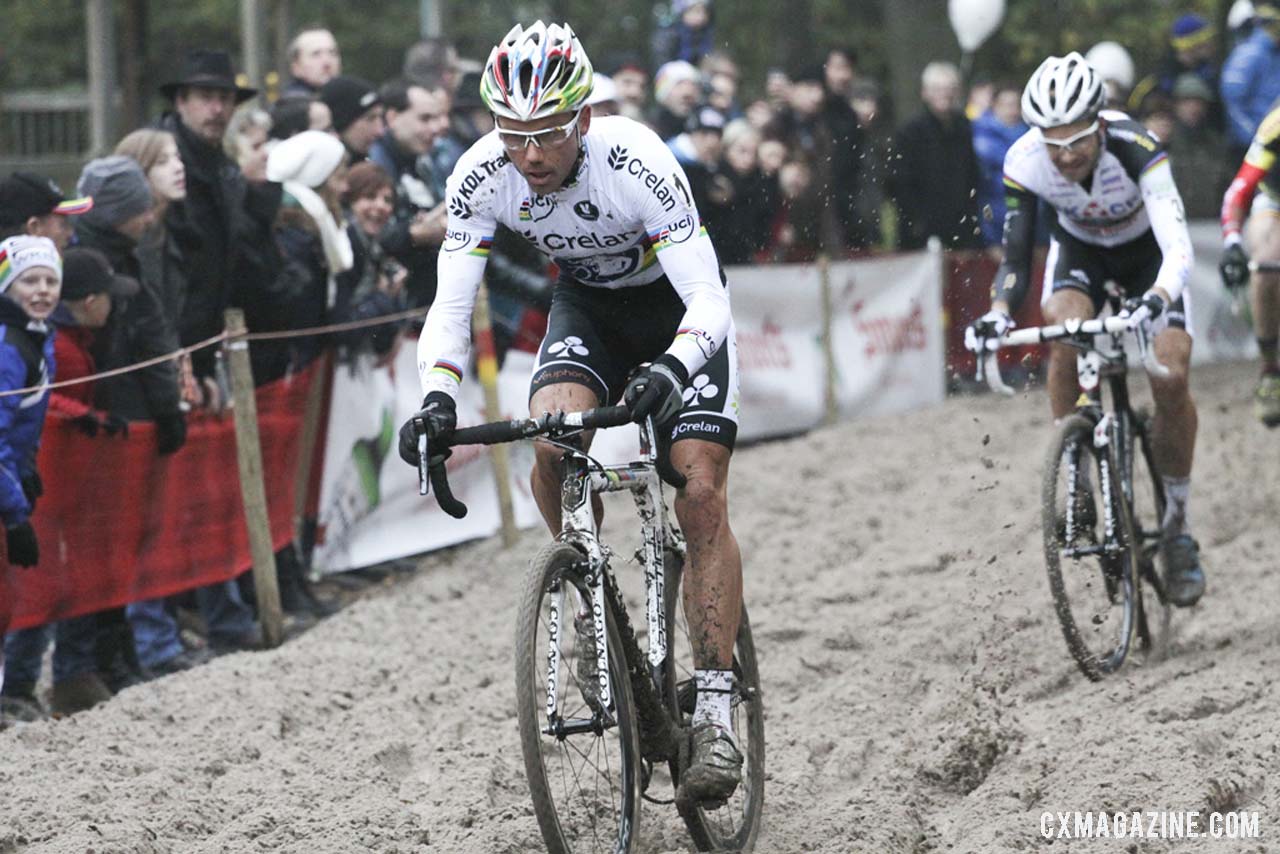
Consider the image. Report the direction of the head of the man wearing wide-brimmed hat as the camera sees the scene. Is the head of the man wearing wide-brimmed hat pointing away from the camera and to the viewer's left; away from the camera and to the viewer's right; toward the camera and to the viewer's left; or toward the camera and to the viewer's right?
toward the camera and to the viewer's right

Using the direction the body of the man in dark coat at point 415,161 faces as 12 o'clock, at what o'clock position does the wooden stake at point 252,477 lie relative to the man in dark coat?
The wooden stake is roughly at 2 o'clock from the man in dark coat.

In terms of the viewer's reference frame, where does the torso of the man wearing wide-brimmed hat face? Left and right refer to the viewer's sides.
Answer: facing the viewer and to the right of the viewer

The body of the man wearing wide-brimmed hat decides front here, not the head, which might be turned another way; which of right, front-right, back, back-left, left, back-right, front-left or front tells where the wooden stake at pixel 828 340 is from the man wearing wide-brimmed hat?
left

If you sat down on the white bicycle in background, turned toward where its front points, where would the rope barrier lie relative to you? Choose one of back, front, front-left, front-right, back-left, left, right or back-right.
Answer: right

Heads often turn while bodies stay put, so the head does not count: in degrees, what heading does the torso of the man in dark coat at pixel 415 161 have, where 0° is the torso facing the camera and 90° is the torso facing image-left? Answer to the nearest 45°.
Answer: approximately 315°

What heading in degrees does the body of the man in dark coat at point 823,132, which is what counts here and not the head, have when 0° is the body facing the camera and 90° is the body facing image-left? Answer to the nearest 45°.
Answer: approximately 45°

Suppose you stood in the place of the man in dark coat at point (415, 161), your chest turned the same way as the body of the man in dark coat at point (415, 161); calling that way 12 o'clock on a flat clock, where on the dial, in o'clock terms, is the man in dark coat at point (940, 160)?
the man in dark coat at point (940, 160) is roughly at 9 o'clock from the man in dark coat at point (415, 161).

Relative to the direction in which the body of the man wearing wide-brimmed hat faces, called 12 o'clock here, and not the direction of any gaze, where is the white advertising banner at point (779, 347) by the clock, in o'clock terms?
The white advertising banner is roughly at 9 o'clock from the man wearing wide-brimmed hat.

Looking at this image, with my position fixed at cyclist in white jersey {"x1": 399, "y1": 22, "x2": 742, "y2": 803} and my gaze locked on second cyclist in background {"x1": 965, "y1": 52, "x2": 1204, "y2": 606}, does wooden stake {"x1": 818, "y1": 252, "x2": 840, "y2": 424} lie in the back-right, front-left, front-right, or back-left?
front-left

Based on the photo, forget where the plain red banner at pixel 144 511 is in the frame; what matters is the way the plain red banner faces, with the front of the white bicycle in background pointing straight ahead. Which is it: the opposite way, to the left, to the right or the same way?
to the left
